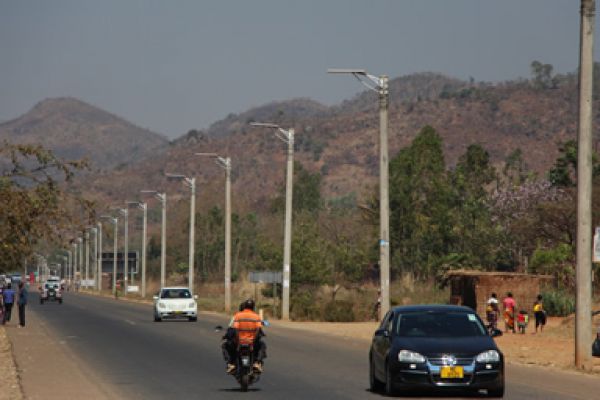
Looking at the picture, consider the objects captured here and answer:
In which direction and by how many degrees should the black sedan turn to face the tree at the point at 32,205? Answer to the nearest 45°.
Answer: approximately 135° to its right

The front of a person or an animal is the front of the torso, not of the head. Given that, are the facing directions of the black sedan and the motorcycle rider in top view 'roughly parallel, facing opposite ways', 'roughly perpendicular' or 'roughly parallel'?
roughly parallel, facing opposite ways

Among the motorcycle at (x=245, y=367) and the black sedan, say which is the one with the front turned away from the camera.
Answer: the motorcycle

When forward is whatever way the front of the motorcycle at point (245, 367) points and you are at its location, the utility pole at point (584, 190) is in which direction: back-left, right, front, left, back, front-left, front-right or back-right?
front-right

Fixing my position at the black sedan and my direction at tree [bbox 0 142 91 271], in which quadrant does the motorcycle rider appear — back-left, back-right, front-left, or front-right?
front-left

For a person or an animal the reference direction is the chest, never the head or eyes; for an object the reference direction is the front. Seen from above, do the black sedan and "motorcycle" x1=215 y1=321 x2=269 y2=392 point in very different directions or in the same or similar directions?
very different directions

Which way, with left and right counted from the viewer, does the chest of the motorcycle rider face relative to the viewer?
facing away from the viewer

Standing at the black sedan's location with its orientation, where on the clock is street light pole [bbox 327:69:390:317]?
The street light pole is roughly at 6 o'clock from the black sedan.

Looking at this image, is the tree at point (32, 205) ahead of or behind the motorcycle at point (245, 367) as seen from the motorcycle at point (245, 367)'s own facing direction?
ahead

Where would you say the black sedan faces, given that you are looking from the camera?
facing the viewer

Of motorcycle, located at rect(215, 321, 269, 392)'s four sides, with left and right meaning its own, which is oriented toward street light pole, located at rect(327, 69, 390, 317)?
front

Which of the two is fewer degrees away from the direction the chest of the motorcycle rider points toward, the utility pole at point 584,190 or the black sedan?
the utility pole

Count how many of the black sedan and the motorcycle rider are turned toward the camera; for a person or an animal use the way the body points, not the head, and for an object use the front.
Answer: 1

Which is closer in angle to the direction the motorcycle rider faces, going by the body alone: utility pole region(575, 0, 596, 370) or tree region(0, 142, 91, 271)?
the tree

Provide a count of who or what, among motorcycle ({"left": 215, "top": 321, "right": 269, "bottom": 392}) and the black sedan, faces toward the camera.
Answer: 1

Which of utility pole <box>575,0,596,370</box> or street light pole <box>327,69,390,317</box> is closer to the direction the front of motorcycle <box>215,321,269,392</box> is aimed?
the street light pole

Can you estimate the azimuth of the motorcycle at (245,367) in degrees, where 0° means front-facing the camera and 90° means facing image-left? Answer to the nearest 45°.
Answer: approximately 180°
